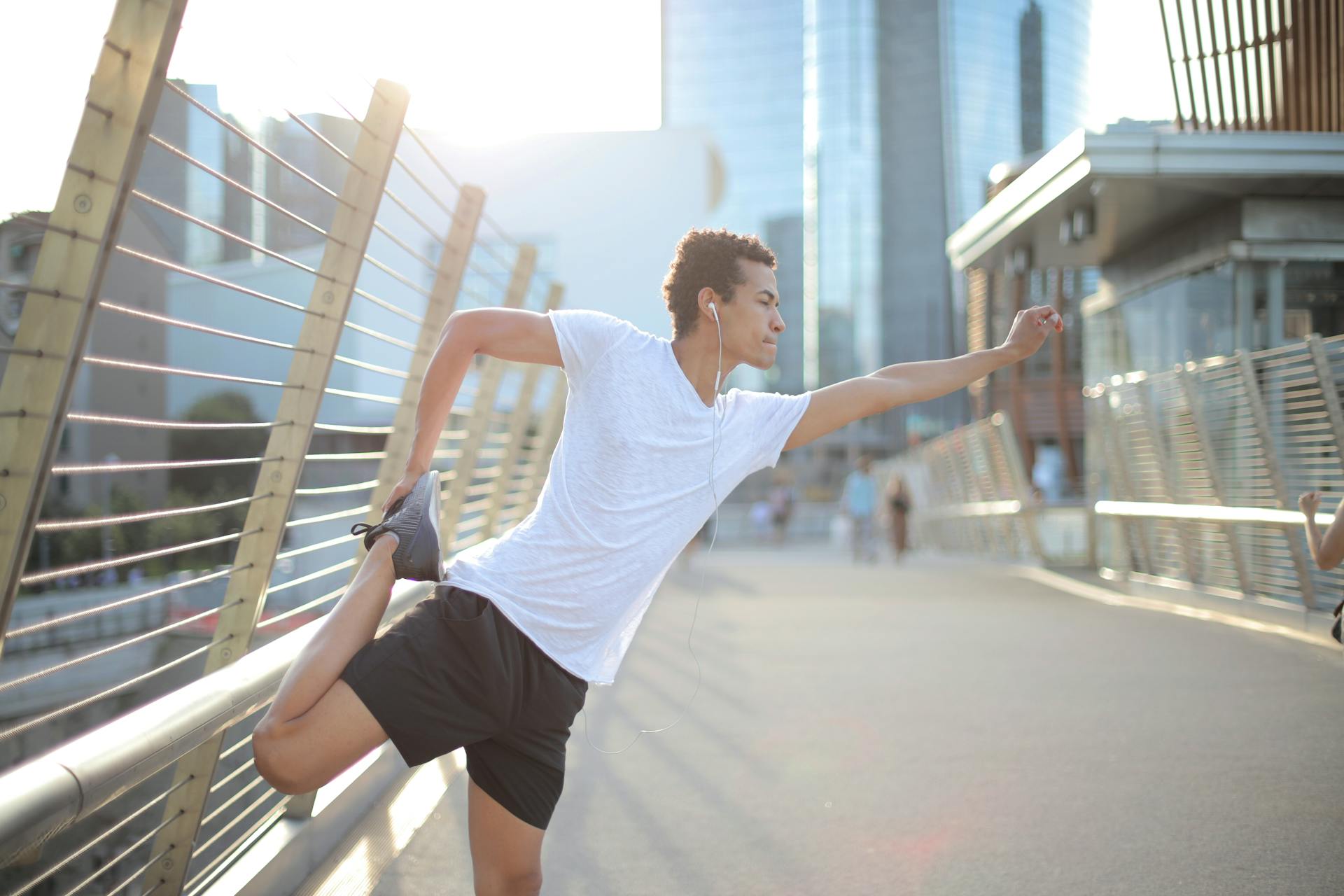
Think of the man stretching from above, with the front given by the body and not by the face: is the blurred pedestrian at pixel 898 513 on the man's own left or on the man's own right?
on the man's own left

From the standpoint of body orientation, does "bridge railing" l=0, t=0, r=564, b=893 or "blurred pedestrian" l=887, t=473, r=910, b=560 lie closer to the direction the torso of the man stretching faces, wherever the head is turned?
the blurred pedestrian

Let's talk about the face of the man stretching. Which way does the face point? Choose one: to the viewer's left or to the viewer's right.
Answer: to the viewer's right
